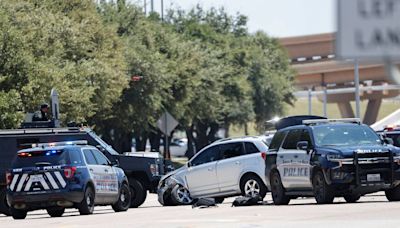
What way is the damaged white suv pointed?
to the viewer's left

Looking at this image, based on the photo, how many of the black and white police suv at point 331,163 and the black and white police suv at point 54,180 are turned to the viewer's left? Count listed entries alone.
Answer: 0

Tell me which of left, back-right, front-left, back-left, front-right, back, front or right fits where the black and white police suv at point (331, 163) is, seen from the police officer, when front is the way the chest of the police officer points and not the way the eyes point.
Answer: front-right

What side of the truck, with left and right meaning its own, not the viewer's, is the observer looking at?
right

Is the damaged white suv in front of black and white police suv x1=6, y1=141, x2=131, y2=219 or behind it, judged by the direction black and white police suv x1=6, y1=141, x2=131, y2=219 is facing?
in front

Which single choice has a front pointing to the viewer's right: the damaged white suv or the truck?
the truck

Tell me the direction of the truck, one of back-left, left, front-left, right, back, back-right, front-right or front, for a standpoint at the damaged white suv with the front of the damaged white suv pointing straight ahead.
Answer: front

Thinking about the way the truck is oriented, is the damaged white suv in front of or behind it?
in front

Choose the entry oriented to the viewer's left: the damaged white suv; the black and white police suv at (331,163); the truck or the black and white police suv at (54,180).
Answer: the damaged white suv

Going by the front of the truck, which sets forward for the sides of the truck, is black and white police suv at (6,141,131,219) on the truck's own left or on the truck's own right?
on the truck's own right

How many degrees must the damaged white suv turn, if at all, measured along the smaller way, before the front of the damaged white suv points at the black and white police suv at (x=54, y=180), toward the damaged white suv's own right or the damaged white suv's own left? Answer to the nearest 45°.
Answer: approximately 45° to the damaged white suv's own left

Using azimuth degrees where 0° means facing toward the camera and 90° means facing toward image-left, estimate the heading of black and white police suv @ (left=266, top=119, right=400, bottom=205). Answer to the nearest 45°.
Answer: approximately 315°

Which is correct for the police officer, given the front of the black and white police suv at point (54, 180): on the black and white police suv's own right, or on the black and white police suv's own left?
on the black and white police suv's own left

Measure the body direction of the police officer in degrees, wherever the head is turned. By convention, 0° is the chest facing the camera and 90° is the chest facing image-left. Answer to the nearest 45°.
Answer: approximately 270°

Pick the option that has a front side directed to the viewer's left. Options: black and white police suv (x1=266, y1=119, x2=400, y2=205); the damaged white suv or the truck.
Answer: the damaged white suv
